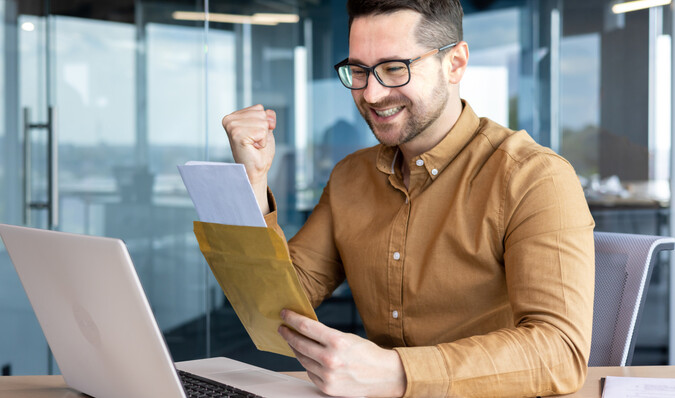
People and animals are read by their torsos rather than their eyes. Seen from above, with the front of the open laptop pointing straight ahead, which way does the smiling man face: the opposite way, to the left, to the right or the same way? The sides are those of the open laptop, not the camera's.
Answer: the opposite way

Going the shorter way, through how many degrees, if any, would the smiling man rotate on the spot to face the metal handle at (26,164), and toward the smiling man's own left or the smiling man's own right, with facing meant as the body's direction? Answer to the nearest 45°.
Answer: approximately 90° to the smiling man's own right

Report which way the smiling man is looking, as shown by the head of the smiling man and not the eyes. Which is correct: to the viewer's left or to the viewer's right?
to the viewer's left

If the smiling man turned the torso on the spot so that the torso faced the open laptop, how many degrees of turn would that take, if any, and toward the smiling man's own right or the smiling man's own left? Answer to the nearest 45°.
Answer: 0° — they already face it

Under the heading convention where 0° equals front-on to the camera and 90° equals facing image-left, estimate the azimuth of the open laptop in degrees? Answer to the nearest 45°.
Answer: approximately 225°

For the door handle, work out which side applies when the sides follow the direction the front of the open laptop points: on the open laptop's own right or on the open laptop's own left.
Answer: on the open laptop's own left
